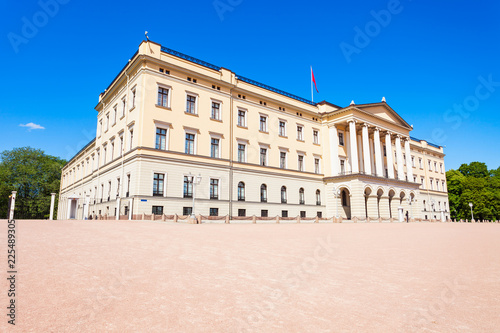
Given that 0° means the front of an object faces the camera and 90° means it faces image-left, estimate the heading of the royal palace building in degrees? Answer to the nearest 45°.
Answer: approximately 315°
